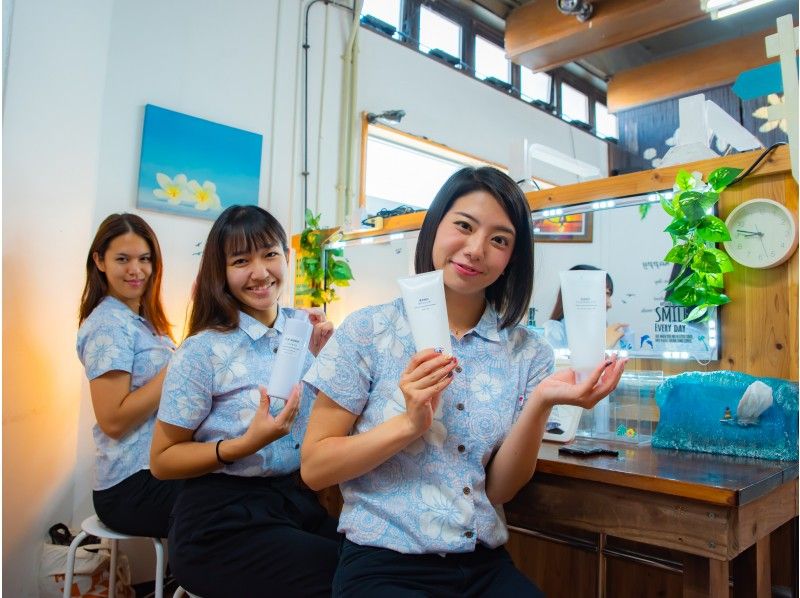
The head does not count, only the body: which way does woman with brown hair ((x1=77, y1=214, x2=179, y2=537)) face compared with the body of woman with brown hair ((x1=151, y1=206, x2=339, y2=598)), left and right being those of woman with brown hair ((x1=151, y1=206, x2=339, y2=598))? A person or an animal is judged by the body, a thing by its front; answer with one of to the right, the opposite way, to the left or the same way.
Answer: the same way

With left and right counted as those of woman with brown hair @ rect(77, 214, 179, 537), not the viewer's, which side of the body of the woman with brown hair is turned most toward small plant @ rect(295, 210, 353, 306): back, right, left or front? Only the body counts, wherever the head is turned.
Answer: left

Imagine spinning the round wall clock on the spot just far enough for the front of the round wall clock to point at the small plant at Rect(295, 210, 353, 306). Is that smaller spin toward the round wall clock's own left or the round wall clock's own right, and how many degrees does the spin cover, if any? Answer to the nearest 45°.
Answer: approximately 90° to the round wall clock's own right

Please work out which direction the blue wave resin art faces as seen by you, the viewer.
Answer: facing the viewer

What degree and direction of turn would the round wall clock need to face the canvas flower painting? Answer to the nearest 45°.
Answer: approximately 90° to its right

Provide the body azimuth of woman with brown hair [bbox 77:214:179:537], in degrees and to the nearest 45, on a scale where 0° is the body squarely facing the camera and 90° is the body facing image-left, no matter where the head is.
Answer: approximately 315°

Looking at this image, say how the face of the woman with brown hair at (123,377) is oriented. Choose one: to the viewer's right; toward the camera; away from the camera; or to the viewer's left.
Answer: toward the camera

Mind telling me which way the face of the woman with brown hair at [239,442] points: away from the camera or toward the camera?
toward the camera

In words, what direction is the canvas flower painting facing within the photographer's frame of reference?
facing the viewer and to the right of the viewer

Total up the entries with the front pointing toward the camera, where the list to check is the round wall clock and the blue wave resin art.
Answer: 2

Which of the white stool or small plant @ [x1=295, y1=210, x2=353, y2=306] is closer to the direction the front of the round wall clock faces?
the white stool
